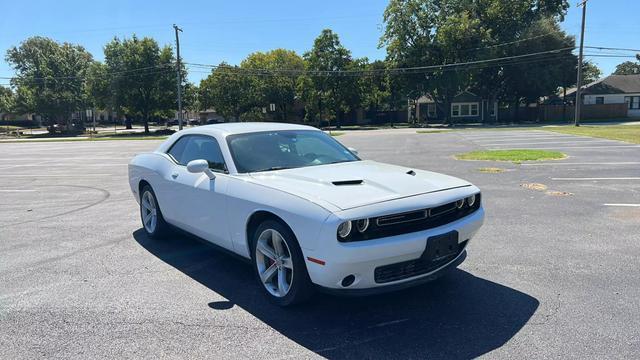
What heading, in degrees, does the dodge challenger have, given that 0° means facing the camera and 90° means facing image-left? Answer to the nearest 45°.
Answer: approximately 315°
